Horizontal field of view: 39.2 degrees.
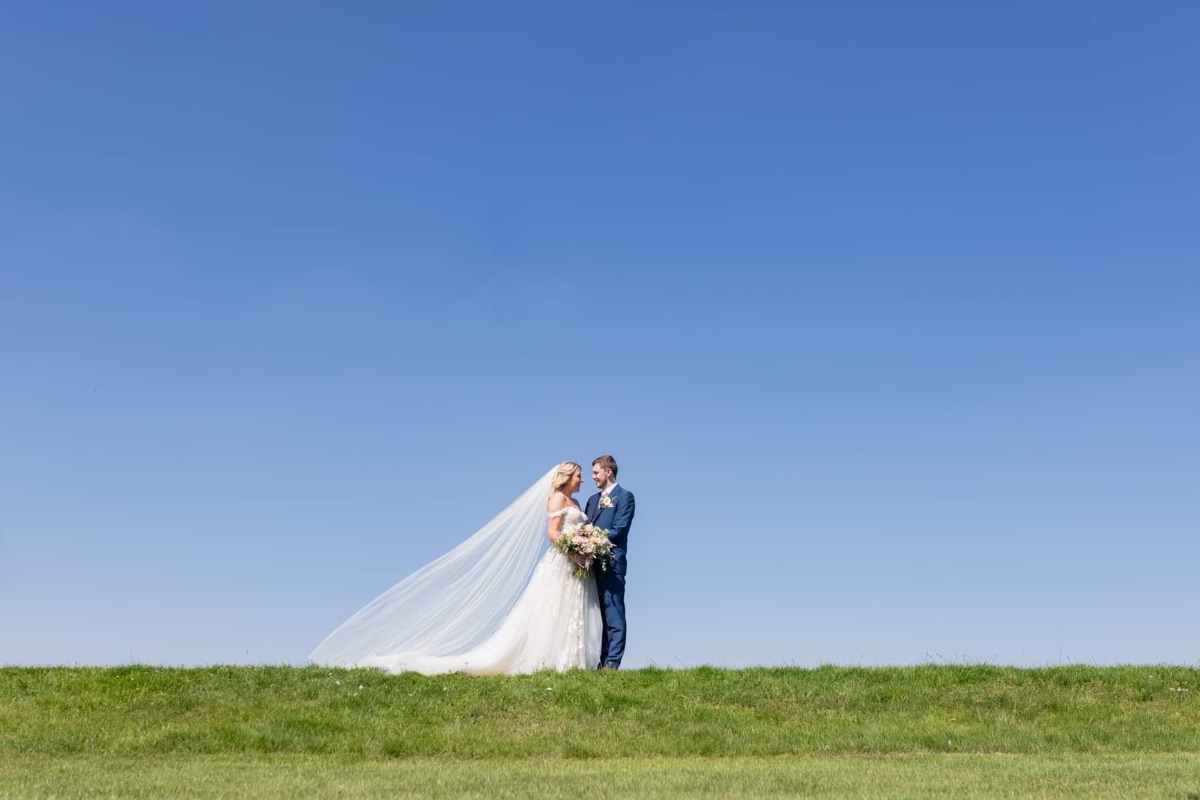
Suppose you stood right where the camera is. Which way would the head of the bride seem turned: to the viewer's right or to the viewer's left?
to the viewer's right

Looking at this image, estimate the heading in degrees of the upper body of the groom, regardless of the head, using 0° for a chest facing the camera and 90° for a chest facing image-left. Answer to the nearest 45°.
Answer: approximately 45°

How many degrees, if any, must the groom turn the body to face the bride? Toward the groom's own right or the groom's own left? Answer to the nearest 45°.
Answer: approximately 45° to the groom's own right
